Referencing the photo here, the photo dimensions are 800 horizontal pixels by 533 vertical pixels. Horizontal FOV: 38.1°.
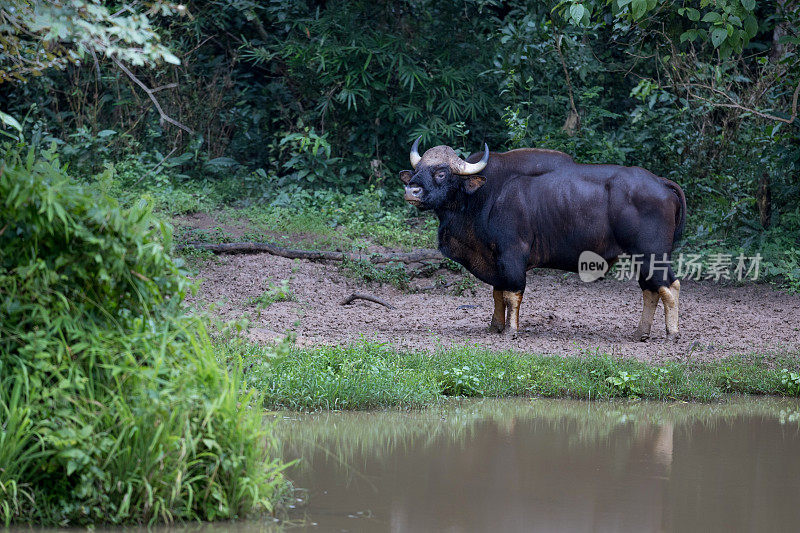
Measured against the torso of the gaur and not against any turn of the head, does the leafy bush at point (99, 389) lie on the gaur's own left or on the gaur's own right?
on the gaur's own left

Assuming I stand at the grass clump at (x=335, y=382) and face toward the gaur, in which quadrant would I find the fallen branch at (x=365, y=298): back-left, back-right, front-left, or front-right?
front-left

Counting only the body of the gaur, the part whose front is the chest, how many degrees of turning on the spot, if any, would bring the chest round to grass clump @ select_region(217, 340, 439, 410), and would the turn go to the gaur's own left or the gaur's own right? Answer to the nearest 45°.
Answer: approximately 45° to the gaur's own left

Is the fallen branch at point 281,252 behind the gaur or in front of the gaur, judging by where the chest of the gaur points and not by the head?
in front

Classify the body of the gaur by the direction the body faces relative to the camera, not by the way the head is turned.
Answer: to the viewer's left

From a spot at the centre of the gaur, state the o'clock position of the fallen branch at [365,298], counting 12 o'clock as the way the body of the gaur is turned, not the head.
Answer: The fallen branch is roughly at 1 o'clock from the gaur.
